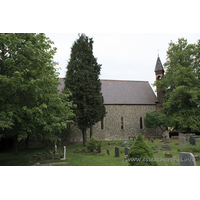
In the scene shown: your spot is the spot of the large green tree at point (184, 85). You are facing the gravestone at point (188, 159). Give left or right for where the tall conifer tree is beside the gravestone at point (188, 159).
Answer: right

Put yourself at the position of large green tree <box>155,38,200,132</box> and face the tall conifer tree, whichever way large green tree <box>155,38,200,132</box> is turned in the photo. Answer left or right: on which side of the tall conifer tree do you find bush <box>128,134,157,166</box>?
left
